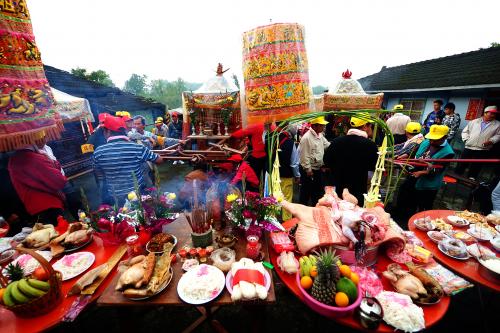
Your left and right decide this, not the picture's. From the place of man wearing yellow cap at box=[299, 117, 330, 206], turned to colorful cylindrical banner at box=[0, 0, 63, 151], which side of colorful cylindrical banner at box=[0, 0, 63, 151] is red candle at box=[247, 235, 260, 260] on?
left

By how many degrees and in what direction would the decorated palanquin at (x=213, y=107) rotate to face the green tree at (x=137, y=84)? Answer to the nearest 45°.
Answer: approximately 180°

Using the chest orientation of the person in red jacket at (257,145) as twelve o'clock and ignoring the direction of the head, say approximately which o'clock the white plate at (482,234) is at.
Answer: The white plate is roughly at 7 o'clock from the person in red jacket.

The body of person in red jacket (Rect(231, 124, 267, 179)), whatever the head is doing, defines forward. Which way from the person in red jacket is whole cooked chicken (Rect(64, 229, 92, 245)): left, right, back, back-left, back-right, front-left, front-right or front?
front-left

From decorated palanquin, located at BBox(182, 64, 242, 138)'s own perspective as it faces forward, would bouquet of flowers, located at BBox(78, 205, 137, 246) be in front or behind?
in front

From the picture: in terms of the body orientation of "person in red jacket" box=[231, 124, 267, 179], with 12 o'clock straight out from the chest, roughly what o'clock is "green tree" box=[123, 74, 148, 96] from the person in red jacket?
The green tree is roughly at 2 o'clock from the person in red jacket.

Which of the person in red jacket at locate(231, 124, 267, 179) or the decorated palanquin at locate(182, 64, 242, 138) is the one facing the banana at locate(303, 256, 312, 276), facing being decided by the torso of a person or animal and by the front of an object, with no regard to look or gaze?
the decorated palanquin

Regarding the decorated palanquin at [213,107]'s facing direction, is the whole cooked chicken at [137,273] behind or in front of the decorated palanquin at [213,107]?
in front

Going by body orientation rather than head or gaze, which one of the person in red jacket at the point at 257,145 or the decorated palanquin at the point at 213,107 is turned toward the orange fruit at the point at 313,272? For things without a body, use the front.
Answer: the decorated palanquin

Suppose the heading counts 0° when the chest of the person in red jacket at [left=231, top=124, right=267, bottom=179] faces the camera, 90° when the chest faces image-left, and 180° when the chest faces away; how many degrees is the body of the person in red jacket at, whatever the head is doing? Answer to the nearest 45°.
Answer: approximately 90°

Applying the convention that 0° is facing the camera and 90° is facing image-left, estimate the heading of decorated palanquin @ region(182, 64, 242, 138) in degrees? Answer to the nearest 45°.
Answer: approximately 0°

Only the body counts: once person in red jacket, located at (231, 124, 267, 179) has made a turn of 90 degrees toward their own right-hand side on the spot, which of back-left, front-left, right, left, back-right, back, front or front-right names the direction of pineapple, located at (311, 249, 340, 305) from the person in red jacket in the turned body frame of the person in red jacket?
back

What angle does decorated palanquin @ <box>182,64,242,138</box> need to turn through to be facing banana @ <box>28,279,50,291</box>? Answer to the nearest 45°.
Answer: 0° — it already faces it

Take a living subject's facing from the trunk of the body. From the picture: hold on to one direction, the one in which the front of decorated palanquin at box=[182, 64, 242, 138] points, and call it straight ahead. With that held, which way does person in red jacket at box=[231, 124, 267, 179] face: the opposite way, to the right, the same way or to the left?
to the right
